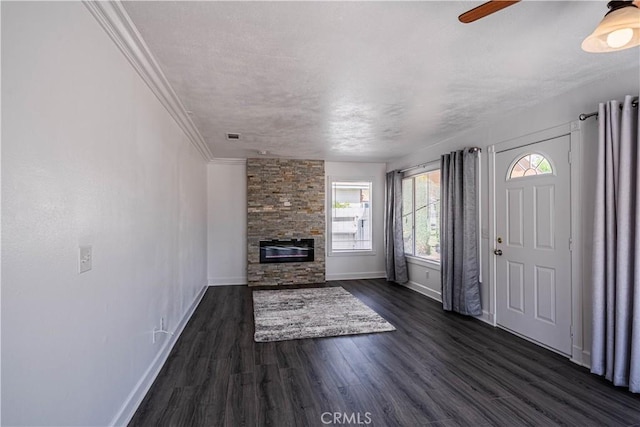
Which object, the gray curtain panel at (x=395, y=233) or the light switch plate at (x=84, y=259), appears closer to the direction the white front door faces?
the light switch plate

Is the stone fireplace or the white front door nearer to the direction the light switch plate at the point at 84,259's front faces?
the white front door

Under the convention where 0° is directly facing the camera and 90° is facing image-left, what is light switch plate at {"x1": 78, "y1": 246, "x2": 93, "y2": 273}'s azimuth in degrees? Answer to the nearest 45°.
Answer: approximately 315°

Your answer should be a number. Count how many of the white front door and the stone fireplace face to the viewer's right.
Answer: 0

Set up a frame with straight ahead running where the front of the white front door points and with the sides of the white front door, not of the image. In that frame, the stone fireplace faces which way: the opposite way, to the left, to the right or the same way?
to the left

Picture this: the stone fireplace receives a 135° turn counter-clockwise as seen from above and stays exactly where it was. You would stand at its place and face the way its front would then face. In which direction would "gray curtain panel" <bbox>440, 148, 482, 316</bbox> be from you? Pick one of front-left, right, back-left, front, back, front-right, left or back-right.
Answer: right

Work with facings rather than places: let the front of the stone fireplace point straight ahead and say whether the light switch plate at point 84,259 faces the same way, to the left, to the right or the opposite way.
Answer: to the left

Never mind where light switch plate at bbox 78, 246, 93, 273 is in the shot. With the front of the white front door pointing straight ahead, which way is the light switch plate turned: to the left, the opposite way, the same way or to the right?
the opposite way

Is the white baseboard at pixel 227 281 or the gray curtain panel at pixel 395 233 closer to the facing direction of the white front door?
the white baseboard

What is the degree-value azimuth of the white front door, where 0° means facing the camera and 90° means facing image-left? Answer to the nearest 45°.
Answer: approximately 45°

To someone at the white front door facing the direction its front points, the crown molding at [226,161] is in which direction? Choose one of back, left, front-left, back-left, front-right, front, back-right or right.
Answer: front-right

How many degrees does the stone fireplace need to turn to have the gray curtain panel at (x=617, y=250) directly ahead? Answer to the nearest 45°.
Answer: approximately 45° to its left

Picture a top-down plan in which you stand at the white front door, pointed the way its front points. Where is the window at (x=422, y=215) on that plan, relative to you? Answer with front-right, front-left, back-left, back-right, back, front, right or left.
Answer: right
